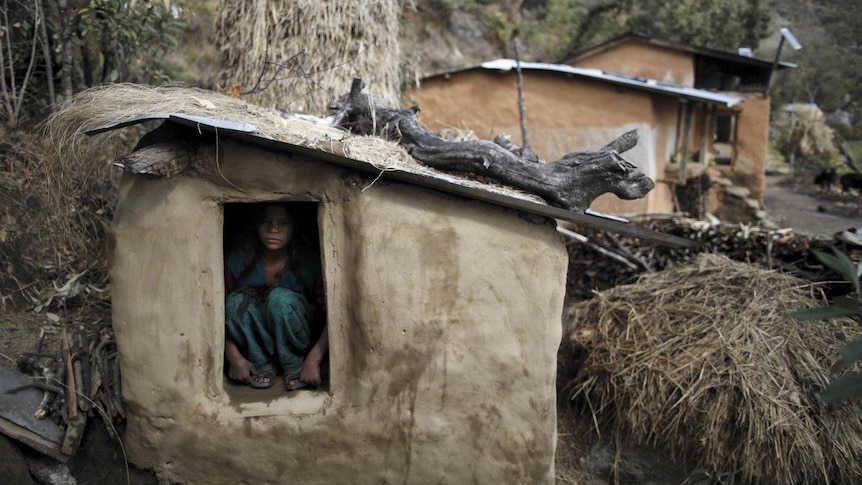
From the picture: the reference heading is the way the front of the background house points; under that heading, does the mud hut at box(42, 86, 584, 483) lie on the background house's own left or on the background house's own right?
on the background house's own right

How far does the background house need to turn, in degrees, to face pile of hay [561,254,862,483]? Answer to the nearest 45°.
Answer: approximately 45° to its right

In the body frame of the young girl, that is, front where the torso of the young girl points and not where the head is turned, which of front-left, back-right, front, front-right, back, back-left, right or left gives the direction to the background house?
back-left

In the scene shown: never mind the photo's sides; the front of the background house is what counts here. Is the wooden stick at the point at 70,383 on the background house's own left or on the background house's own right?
on the background house's own right

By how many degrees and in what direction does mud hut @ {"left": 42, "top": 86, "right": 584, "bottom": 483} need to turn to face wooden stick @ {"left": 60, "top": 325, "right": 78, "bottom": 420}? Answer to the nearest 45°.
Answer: approximately 90° to its right

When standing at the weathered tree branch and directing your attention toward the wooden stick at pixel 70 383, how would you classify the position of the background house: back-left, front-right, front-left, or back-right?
back-right

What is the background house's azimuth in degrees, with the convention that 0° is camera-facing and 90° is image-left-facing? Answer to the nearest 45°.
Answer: approximately 315°

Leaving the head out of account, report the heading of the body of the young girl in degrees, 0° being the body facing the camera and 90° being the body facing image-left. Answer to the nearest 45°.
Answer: approximately 0°
